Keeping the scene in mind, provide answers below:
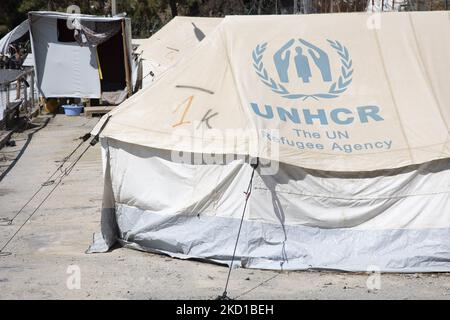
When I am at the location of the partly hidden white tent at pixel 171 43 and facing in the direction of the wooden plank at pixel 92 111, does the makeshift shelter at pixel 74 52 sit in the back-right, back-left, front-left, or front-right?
front-right

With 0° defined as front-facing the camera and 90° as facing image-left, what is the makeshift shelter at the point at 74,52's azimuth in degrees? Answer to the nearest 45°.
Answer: approximately 0°

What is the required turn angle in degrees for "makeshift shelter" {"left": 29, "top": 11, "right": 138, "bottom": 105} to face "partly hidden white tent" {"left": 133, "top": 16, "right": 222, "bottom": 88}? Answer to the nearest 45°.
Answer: approximately 90° to its left

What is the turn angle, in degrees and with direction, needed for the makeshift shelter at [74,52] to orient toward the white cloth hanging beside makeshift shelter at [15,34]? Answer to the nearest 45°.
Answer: approximately 90° to its right

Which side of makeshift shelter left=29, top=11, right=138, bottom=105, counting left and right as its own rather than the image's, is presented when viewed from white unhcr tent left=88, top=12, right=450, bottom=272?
front

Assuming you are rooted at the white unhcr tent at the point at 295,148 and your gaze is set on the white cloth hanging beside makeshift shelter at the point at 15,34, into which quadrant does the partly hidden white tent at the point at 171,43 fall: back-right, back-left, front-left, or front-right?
front-right

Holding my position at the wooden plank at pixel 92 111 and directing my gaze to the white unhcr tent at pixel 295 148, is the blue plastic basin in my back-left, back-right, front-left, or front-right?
back-right
